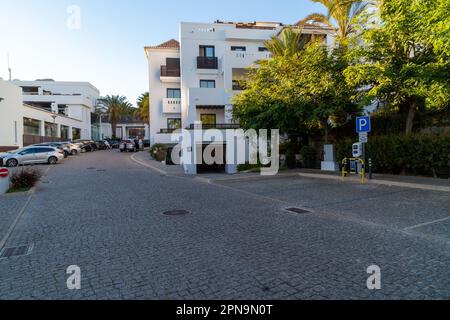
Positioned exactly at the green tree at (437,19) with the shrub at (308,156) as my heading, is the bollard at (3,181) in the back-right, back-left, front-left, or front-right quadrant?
front-left

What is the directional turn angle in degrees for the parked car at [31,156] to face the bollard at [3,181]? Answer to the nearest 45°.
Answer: approximately 90° to its left

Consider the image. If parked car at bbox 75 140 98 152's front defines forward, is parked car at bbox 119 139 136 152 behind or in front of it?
behind

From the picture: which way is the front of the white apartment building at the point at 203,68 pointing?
toward the camera

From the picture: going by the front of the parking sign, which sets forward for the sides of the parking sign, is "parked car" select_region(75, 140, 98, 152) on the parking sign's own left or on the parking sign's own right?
on the parking sign's own right

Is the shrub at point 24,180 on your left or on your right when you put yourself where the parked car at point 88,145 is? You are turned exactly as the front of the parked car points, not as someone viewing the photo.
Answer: on your left

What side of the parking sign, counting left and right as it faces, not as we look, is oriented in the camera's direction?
front

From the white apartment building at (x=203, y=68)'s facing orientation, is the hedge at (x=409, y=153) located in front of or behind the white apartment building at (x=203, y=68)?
in front

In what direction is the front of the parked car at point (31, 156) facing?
to the viewer's left

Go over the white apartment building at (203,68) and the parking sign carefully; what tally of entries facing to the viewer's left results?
0

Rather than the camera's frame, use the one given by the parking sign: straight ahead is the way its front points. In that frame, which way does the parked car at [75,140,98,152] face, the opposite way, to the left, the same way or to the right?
to the right

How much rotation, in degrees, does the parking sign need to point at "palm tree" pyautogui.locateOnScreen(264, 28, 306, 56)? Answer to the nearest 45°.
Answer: approximately 135° to its right

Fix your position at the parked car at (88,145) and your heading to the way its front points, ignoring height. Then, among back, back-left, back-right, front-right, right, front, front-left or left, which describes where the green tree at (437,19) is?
back-left
